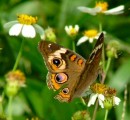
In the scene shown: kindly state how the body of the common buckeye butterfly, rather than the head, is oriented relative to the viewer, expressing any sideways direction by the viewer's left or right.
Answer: facing away from the viewer and to the right of the viewer
